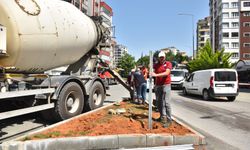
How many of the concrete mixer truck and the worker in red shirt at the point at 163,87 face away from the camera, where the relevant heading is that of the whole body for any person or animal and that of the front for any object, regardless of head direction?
0

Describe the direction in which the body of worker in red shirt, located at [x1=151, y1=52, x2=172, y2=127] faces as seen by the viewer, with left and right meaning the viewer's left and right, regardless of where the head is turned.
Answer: facing the viewer and to the left of the viewer

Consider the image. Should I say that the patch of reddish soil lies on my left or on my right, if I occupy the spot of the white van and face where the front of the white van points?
on my left

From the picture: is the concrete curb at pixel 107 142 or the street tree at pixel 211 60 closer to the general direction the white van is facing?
the street tree

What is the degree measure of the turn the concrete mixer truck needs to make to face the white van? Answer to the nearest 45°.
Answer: approximately 180°

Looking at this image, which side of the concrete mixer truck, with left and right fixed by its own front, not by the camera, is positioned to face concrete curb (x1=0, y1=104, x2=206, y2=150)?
left

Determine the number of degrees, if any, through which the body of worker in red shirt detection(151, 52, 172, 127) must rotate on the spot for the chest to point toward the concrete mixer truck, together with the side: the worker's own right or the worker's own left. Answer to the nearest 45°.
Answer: approximately 45° to the worker's own right

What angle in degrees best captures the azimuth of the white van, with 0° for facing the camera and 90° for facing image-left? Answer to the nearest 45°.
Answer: approximately 135°
